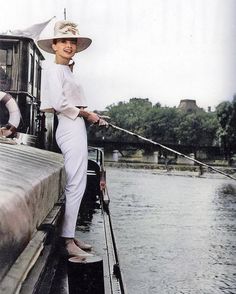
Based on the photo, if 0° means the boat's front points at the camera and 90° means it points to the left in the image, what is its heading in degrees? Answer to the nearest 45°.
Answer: approximately 0°

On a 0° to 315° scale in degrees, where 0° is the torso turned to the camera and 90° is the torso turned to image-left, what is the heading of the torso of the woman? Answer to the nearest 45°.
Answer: approximately 270°
